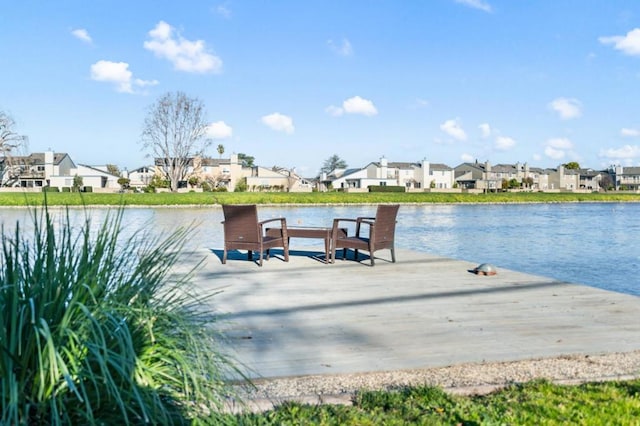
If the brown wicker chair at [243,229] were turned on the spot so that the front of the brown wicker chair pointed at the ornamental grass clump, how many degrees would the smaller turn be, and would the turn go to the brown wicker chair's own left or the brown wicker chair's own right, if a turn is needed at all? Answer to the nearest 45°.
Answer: approximately 135° to the brown wicker chair's own right

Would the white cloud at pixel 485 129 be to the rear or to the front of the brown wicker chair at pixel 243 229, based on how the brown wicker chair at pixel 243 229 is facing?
to the front

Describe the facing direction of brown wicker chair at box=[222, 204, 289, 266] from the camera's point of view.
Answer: facing away from the viewer and to the right of the viewer

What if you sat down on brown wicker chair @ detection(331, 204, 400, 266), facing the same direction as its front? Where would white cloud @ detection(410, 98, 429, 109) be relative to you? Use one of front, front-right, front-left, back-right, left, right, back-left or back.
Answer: front-right

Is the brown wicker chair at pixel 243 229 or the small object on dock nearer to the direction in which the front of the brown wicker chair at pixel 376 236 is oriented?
the brown wicker chair

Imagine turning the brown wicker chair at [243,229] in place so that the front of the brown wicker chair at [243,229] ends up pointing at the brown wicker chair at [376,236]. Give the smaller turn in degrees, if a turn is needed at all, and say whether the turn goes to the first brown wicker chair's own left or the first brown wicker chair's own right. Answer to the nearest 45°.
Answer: approximately 45° to the first brown wicker chair's own right

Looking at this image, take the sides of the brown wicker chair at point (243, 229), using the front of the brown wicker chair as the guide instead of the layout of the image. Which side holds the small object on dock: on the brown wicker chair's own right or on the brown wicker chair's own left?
on the brown wicker chair's own right

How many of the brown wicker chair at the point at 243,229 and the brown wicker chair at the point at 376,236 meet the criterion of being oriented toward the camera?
0

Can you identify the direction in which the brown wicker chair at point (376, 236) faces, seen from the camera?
facing away from the viewer and to the left of the viewer
